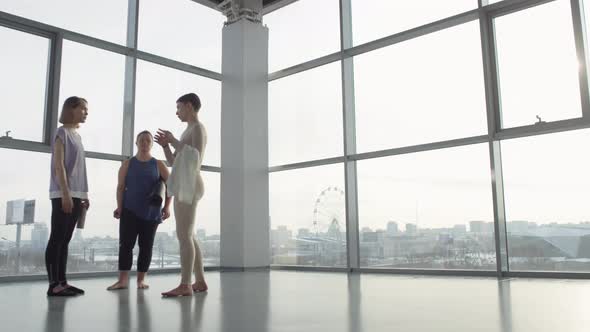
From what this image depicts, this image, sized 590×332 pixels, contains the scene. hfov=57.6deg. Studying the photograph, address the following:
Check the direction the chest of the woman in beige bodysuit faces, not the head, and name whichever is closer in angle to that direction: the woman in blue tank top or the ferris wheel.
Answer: the woman in blue tank top

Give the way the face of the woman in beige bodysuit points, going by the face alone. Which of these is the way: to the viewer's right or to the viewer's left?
to the viewer's left

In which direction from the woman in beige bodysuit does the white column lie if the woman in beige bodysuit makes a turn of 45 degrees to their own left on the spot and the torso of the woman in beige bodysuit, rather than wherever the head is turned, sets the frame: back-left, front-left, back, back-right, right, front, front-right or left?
back-right

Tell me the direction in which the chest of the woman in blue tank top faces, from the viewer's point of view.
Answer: toward the camera

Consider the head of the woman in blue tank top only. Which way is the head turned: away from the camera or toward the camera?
toward the camera

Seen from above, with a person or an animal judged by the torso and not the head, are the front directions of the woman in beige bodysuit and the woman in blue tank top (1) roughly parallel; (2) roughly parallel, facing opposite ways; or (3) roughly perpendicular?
roughly perpendicular

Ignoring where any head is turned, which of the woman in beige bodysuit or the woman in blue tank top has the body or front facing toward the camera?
the woman in blue tank top

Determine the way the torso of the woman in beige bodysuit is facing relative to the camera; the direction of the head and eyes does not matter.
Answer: to the viewer's left

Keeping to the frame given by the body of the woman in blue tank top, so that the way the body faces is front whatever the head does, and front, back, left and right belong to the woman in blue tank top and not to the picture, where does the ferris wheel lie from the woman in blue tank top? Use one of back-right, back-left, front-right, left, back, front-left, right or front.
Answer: back-left

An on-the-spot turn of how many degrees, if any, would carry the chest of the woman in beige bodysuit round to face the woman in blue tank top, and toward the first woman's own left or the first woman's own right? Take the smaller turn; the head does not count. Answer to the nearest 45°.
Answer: approximately 45° to the first woman's own right

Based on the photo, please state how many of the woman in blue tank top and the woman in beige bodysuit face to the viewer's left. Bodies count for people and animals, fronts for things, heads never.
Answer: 1

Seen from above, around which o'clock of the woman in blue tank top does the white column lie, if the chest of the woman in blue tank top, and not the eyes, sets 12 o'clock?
The white column is roughly at 7 o'clock from the woman in blue tank top.
